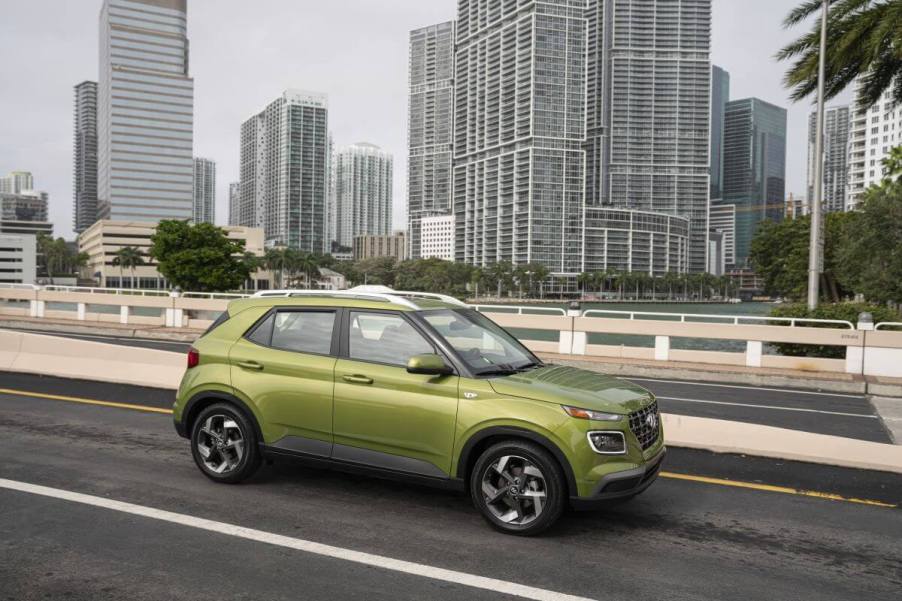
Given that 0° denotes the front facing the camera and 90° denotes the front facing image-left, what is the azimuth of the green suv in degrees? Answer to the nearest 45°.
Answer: approximately 315°
